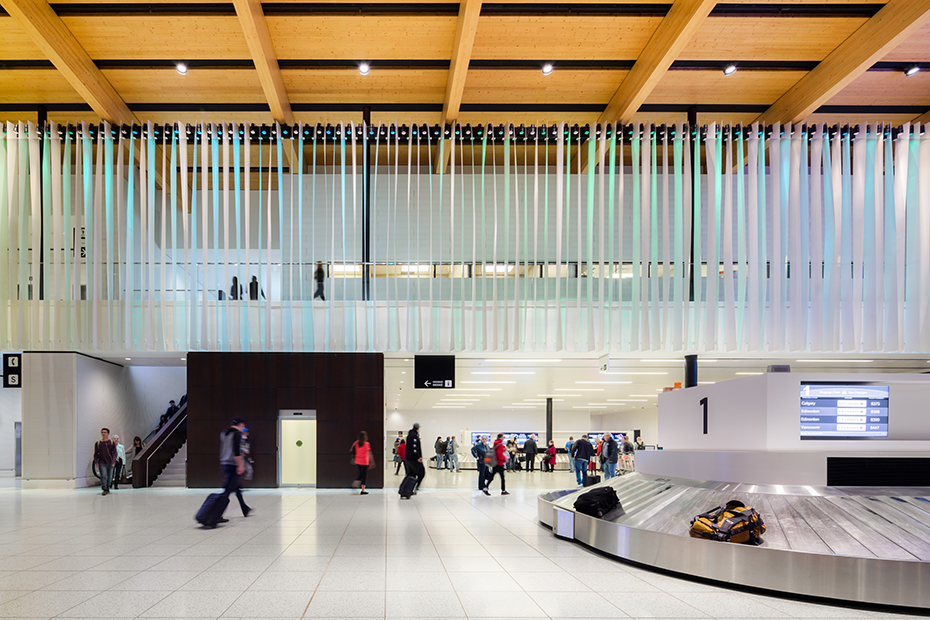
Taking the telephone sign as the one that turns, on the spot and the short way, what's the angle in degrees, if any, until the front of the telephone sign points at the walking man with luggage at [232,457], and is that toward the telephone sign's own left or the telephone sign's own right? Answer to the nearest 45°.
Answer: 0° — it already faces them

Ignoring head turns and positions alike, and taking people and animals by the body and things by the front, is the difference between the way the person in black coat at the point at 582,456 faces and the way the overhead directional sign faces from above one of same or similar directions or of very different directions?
very different directions

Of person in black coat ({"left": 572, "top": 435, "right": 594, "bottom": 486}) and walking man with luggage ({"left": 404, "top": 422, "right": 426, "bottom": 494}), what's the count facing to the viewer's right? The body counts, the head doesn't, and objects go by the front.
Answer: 1

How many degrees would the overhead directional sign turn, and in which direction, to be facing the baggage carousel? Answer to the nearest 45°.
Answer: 0° — it already faces it

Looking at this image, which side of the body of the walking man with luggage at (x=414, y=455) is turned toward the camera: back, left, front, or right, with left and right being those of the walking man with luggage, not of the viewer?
right

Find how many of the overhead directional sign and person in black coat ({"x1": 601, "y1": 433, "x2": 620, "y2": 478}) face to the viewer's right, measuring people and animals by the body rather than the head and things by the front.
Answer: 0
